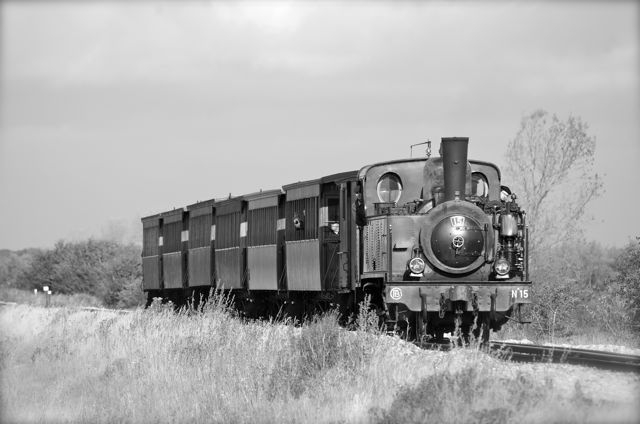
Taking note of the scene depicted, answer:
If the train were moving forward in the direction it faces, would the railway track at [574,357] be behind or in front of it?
in front

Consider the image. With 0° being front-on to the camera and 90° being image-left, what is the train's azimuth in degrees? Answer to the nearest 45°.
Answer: approximately 315°
